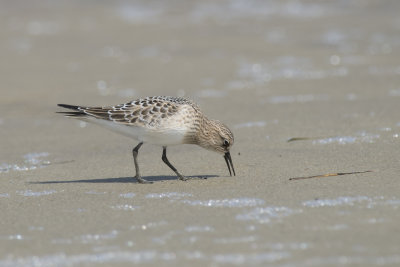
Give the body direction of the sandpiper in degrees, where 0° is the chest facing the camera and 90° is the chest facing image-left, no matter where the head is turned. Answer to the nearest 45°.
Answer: approximately 270°
